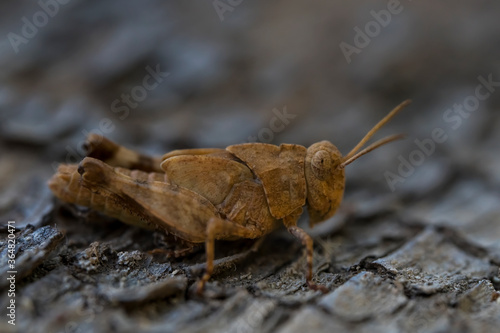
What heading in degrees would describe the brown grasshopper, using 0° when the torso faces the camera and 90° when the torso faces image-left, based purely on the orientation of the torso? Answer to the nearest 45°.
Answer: approximately 270°
